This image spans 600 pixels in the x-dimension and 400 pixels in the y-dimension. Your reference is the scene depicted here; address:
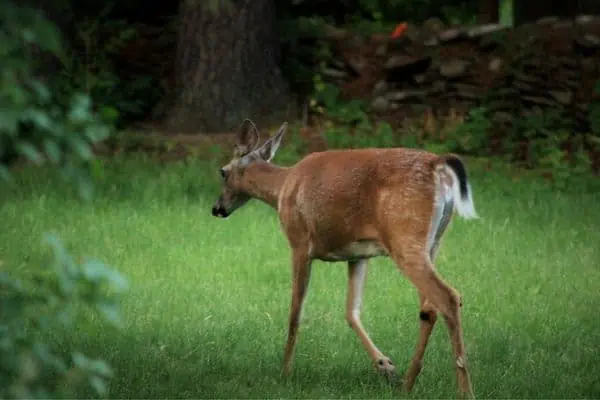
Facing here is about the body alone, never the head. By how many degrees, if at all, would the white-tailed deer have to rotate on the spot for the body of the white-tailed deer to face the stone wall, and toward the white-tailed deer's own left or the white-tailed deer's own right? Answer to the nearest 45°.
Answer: approximately 45° to the white-tailed deer's own right

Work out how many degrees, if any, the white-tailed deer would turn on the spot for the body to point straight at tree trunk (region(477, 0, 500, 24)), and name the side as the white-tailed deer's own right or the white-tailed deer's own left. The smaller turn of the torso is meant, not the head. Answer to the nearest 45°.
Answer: approximately 45° to the white-tailed deer's own right

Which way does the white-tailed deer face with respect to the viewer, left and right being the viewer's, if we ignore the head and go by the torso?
facing away from the viewer and to the left of the viewer
